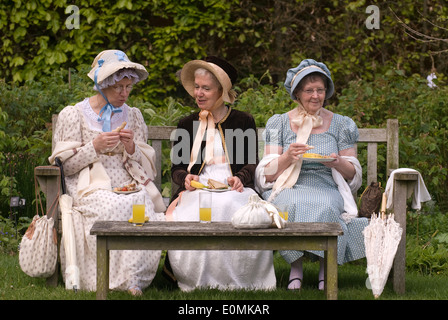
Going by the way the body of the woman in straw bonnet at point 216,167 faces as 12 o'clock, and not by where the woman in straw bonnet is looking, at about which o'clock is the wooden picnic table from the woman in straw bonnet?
The wooden picnic table is roughly at 12 o'clock from the woman in straw bonnet.

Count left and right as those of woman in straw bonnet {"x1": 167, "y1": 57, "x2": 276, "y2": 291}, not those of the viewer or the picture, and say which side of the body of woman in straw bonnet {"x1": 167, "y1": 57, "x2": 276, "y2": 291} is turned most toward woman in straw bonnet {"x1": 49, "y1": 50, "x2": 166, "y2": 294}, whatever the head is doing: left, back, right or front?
right

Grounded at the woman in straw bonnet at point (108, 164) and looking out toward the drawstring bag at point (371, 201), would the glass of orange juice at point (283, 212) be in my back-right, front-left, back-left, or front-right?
front-right

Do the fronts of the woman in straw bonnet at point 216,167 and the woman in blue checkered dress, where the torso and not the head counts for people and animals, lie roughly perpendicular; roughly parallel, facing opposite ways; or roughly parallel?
roughly parallel

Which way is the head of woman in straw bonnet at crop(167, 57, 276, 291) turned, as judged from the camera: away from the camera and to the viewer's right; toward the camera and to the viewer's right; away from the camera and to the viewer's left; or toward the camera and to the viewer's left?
toward the camera and to the viewer's left

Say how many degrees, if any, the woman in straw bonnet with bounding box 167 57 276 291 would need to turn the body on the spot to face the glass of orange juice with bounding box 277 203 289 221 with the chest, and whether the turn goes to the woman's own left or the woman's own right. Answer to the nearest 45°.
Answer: approximately 45° to the woman's own left

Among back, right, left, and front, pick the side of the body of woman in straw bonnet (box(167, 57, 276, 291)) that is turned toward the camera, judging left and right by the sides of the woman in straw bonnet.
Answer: front

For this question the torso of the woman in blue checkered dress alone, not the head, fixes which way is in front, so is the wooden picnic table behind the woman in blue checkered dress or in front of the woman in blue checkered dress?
in front

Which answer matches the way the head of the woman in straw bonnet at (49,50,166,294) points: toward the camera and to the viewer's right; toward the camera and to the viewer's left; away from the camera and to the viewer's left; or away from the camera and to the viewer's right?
toward the camera and to the viewer's right

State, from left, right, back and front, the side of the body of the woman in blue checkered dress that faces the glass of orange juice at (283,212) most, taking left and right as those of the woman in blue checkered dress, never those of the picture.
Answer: front

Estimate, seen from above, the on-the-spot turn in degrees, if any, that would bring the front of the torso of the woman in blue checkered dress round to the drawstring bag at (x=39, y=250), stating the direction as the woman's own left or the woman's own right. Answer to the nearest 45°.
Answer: approximately 90° to the woman's own right

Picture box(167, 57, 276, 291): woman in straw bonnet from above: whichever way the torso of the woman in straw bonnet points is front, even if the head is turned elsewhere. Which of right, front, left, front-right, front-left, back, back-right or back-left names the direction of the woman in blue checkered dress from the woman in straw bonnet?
left

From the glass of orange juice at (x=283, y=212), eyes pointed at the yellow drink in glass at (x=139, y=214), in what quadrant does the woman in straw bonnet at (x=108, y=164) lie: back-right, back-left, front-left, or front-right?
front-right

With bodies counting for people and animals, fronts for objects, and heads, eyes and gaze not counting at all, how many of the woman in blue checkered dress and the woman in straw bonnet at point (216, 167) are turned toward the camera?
2

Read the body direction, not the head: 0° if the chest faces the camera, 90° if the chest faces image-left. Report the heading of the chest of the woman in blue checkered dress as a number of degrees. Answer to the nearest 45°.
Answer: approximately 0°

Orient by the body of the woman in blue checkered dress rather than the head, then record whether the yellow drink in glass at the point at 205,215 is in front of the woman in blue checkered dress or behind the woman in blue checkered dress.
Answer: in front
